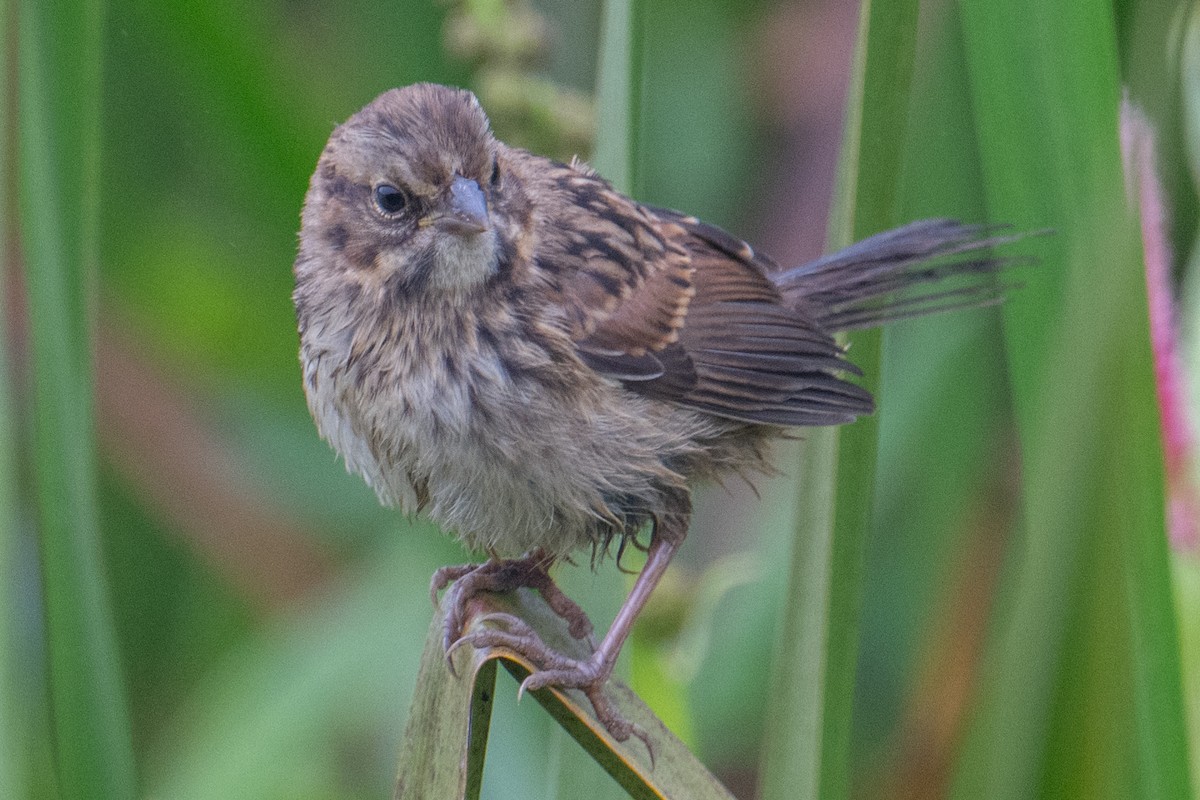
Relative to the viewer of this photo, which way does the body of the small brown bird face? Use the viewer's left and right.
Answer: facing the viewer and to the left of the viewer
